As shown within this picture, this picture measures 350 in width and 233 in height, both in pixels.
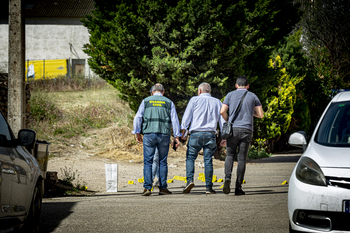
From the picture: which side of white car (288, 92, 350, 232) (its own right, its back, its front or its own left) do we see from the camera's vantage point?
front

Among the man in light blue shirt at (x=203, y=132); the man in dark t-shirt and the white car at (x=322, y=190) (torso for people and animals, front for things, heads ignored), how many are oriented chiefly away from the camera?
2

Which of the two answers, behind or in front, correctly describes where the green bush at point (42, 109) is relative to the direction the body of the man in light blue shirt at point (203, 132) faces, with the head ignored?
in front

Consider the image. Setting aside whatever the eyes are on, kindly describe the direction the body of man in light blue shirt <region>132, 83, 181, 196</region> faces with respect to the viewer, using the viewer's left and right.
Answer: facing away from the viewer

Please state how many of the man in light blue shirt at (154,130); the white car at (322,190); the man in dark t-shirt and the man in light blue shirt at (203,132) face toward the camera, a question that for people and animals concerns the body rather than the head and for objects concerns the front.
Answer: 1

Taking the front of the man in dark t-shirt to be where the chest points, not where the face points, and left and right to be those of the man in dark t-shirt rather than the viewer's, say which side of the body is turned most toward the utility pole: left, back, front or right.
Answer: left

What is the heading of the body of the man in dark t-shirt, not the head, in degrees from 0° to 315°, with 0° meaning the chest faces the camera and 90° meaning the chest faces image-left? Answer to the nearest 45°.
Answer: approximately 180°

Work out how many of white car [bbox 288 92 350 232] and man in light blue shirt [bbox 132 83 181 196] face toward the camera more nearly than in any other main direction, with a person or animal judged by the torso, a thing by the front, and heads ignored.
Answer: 1

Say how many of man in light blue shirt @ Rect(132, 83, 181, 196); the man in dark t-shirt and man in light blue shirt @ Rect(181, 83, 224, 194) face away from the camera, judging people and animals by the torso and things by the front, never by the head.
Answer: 3

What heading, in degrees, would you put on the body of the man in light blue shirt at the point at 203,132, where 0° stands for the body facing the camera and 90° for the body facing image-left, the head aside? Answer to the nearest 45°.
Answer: approximately 180°
